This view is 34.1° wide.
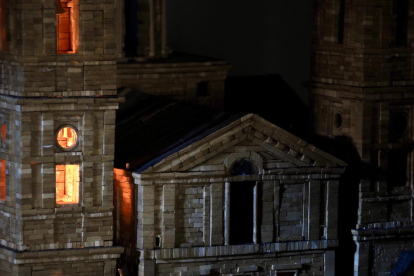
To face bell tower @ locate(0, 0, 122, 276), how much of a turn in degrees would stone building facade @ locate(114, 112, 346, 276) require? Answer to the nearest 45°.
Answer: approximately 90° to its right

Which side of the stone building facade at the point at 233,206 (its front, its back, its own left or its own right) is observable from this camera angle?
front

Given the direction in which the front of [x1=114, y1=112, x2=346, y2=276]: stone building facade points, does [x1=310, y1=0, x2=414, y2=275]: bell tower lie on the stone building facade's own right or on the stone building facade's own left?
on the stone building facade's own left
